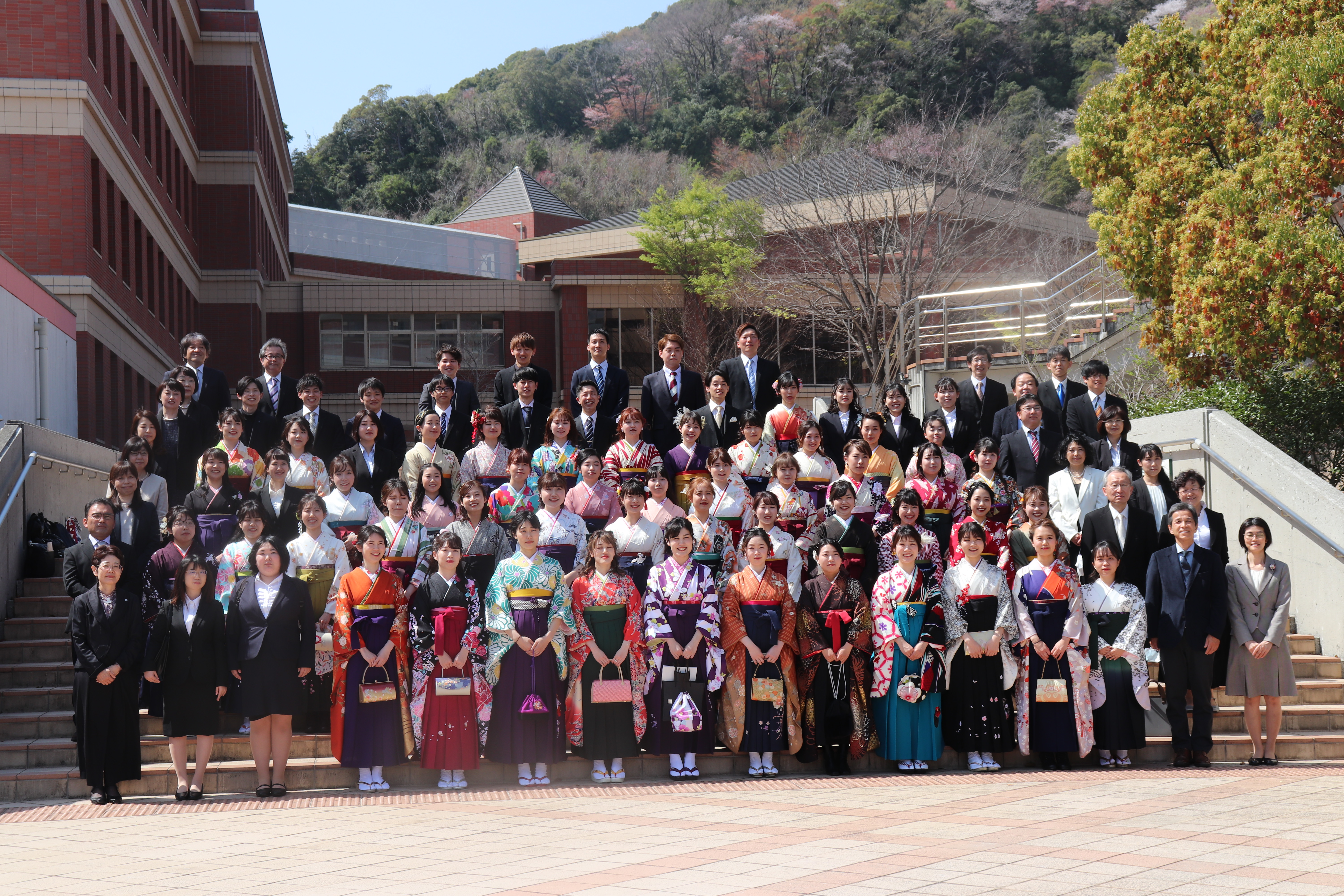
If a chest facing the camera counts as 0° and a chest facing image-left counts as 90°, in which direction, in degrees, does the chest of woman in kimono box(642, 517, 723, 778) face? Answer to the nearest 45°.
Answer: approximately 0°

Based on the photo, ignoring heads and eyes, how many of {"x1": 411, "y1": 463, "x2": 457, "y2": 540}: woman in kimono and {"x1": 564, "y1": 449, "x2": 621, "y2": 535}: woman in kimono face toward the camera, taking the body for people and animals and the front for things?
2

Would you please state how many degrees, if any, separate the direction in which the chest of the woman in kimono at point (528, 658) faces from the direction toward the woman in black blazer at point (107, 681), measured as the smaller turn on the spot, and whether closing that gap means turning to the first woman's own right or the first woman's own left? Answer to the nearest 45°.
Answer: approximately 90° to the first woman's own right

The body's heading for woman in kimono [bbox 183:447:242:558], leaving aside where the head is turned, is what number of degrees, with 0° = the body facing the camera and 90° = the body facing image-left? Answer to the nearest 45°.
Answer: approximately 0°
